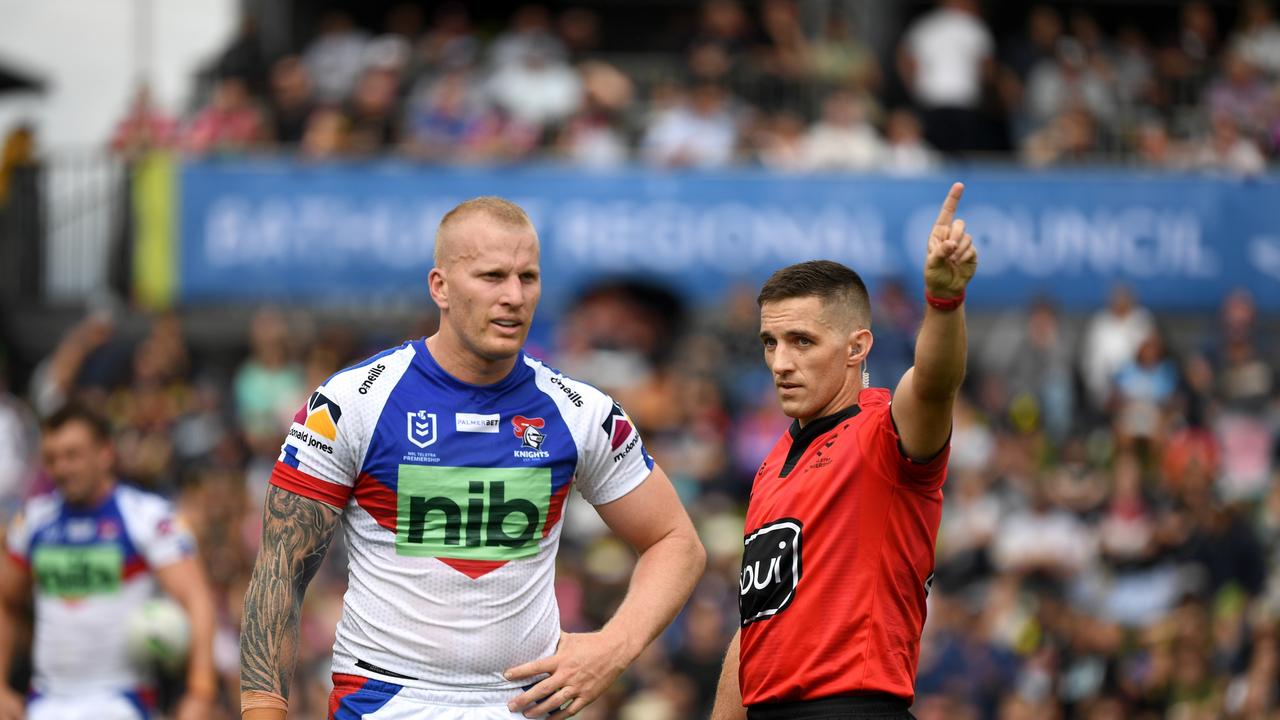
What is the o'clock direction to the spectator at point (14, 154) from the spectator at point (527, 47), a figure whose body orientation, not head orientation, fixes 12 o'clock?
the spectator at point (14, 154) is roughly at 3 o'clock from the spectator at point (527, 47).

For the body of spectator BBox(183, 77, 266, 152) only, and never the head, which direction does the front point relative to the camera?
toward the camera

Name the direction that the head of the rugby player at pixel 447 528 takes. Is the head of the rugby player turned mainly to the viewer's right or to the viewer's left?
to the viewer's right

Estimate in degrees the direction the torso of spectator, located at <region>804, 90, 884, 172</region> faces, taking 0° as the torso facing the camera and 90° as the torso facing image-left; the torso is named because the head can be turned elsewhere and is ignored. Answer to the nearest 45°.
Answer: approximately 0°

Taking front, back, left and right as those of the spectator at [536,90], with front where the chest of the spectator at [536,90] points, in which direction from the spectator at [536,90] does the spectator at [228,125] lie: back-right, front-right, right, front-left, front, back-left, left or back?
right

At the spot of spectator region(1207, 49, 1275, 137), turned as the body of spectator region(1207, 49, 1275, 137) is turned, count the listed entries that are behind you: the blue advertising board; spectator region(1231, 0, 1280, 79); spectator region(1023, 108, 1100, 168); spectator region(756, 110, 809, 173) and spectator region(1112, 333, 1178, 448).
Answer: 1

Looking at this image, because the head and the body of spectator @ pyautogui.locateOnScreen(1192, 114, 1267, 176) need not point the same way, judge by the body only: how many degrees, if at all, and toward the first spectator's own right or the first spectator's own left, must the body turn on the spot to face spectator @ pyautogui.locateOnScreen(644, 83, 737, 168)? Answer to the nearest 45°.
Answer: approximately 90° to the first spectator's own right

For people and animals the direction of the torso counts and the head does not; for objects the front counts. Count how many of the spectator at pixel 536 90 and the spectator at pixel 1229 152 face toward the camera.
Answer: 2

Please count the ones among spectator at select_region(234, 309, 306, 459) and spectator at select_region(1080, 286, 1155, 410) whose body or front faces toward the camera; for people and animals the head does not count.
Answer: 2

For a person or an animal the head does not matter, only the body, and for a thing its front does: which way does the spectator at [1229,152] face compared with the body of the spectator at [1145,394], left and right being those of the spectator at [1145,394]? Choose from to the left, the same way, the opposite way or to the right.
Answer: the same way

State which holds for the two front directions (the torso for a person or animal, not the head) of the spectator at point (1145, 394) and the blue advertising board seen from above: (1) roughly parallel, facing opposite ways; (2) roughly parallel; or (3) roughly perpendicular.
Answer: roughly parallel

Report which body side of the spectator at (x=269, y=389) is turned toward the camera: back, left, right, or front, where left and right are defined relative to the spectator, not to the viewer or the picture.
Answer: front

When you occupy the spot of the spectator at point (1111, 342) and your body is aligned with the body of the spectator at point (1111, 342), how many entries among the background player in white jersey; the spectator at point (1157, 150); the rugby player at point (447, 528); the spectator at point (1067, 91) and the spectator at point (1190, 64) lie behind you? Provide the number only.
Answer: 3

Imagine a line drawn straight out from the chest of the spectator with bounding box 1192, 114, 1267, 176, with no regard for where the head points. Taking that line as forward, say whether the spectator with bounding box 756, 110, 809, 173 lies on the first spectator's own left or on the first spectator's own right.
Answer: on the first spectator's own right

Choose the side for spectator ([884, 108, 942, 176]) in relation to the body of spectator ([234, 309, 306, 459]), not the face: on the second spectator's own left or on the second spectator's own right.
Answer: on the second spectator's own left

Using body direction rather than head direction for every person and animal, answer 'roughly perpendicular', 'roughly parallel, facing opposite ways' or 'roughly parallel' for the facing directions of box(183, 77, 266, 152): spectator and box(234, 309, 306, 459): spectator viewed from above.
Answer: roughly parallel

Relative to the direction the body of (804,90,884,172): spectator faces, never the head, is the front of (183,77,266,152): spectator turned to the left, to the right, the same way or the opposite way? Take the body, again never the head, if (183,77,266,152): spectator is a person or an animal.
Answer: the same way

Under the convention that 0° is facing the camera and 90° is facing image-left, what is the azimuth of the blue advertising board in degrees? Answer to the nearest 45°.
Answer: approximately 0°

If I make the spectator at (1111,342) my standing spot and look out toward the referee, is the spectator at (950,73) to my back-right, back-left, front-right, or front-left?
back-right

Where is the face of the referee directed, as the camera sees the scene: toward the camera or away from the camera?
toward the camera
